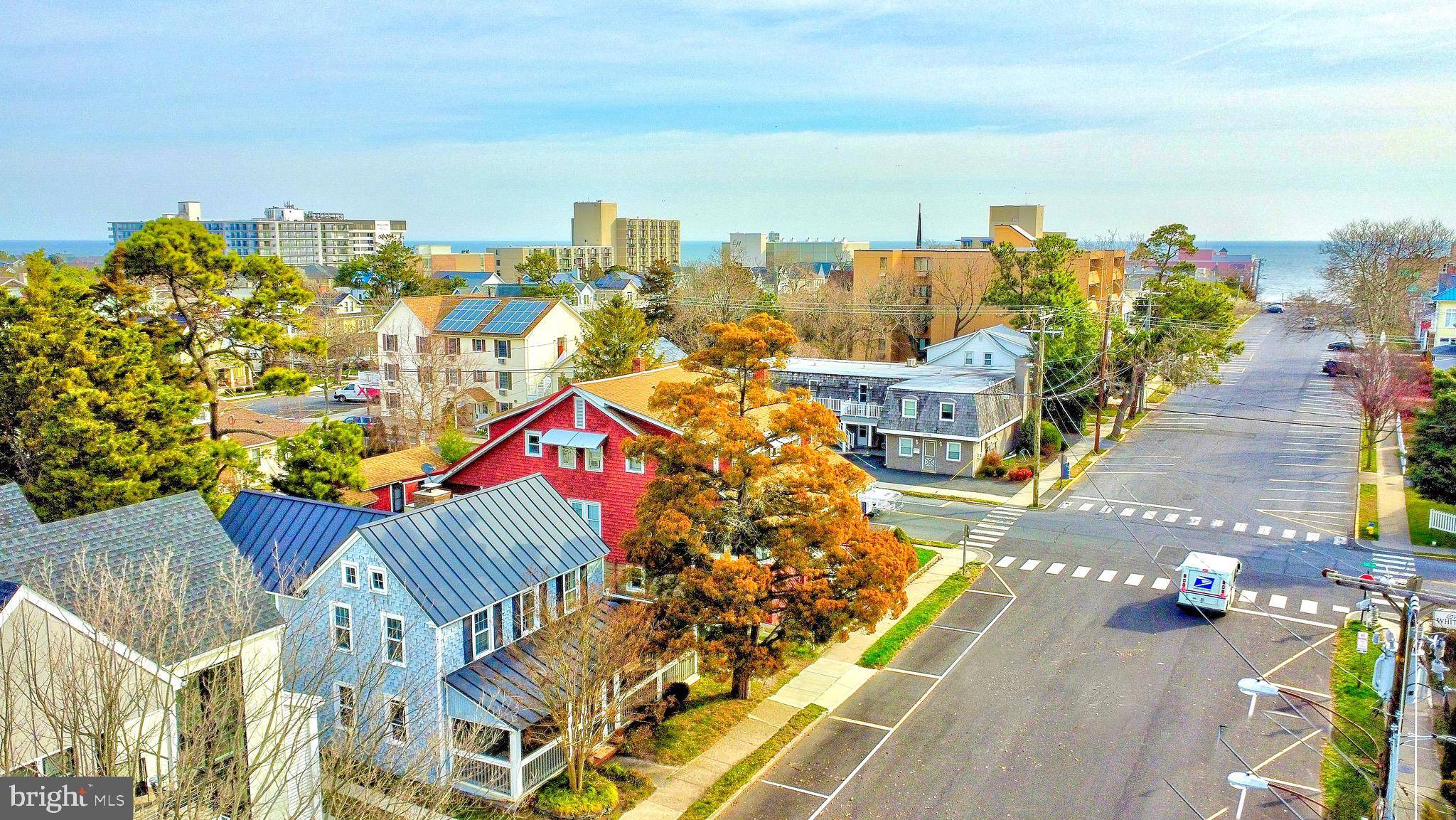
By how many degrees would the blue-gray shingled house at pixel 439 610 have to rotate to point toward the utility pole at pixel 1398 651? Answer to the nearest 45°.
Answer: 0° — it already faces it

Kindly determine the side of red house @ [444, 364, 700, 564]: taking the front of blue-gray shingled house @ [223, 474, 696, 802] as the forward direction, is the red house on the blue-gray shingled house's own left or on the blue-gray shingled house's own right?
on the blue-gray shingled house's own left

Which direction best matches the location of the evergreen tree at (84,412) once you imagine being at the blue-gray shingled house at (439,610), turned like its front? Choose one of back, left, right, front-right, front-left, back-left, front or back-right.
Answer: back

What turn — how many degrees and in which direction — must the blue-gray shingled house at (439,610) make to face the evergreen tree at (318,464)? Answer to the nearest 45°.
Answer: approximately 135° to its left

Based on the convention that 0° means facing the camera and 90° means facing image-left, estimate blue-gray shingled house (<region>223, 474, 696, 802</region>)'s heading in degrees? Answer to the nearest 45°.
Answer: approximately 315°

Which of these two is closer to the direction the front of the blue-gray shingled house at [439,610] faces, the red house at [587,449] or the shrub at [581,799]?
the shrub

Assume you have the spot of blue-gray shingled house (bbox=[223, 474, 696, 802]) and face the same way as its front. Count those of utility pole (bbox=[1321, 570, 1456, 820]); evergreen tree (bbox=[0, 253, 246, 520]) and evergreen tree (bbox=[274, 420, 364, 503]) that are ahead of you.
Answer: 1

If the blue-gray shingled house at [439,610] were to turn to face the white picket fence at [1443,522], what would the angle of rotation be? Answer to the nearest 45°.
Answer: approximately 45° to its left

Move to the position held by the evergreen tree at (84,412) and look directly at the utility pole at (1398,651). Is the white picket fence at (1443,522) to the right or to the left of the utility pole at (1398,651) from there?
left

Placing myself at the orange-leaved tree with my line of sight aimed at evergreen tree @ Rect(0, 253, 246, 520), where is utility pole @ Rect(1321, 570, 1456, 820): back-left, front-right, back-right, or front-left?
back-left
